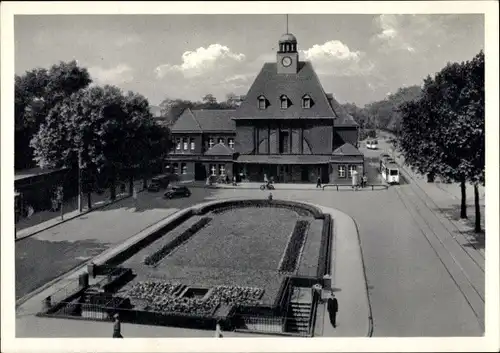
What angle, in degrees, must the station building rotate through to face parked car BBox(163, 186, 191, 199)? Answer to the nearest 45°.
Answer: approximately 45° to its right

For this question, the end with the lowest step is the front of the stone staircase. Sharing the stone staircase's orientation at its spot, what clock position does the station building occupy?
The station building is roughly at 6 o'clock from the stone staircase.

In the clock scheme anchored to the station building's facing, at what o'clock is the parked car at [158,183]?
The parked car is roughly at 2 o'clock from the station building.

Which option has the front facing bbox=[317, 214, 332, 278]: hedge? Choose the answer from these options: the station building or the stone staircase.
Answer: the station building

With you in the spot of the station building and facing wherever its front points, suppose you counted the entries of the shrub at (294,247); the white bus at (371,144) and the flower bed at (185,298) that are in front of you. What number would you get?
2

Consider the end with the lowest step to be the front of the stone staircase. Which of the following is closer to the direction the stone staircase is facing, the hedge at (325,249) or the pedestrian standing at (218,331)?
the pedestrian standing

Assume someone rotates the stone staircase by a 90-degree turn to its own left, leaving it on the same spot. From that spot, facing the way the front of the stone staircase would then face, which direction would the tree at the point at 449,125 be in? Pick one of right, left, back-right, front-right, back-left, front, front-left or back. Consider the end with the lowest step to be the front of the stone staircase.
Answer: front-left

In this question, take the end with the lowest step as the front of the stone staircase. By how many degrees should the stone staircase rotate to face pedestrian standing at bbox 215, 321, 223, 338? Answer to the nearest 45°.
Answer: approximately 45° to its right

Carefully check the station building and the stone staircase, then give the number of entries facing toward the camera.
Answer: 2

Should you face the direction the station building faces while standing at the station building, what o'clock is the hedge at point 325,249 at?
The hedge is roughly at 12 o'clock from the station building.
